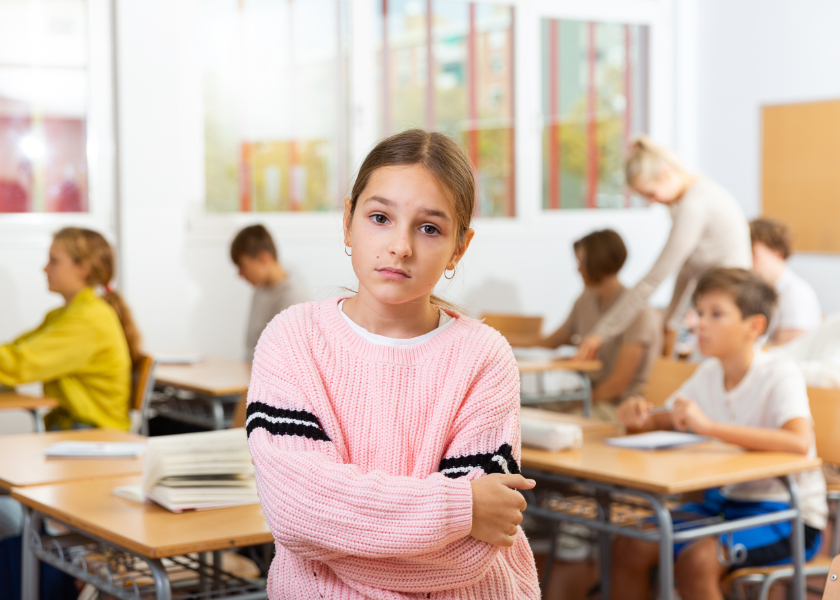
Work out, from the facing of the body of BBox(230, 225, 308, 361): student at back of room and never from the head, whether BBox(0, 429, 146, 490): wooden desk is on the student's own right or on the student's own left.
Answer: on the student's own left

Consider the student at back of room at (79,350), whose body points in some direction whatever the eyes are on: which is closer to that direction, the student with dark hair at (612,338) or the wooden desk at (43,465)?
the wooden desk

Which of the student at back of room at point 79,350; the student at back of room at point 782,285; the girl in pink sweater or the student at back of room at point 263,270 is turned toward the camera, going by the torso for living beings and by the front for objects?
the girl in pink sweater

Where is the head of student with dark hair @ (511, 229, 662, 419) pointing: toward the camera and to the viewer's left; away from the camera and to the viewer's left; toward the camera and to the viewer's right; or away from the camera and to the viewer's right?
away from the camera and to the viewer's left

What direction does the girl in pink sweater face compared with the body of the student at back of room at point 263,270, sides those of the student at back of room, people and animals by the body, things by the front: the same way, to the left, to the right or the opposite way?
to the left

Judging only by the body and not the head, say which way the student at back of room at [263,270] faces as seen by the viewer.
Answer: to the viewer's left

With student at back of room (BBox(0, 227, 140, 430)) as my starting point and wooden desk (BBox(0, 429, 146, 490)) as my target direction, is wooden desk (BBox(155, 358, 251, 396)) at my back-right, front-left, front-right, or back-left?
back-left

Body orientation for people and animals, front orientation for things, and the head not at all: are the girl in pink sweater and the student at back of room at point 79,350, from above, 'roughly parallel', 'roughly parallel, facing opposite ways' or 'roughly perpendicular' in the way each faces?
roughly perpendicular

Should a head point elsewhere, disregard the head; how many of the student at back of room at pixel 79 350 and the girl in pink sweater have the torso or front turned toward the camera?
1
